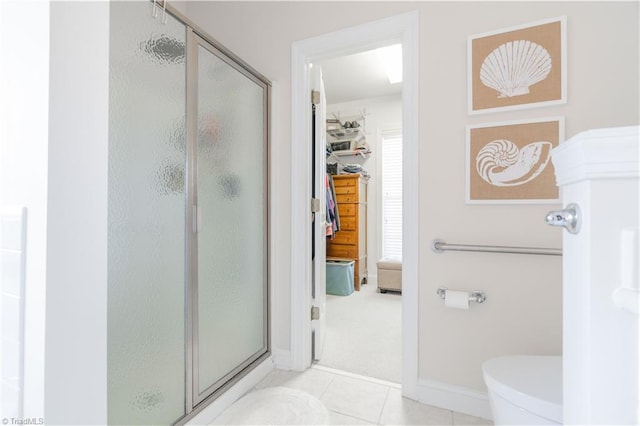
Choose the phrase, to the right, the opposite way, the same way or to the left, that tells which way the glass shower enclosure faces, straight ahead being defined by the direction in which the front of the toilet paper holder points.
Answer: to the left

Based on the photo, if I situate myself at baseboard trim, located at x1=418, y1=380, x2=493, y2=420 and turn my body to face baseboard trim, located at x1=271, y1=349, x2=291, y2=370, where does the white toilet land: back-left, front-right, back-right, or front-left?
back-left

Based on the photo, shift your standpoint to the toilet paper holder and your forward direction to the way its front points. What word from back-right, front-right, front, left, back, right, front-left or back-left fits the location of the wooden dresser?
back-right

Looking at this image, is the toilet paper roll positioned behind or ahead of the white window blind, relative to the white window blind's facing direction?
ahead

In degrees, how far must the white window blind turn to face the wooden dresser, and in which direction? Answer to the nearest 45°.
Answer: approximately 45° to its right

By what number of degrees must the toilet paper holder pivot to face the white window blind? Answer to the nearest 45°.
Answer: approximately 180°

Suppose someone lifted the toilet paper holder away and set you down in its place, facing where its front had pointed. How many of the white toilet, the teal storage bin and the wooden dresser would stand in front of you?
1

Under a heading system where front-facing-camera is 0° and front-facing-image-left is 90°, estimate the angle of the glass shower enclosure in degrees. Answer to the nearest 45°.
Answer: approximately 315°

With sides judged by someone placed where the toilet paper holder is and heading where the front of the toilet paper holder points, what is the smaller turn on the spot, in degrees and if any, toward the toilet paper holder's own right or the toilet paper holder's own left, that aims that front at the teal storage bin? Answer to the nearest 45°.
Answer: approximately 135° to the toilet paper holder's own right

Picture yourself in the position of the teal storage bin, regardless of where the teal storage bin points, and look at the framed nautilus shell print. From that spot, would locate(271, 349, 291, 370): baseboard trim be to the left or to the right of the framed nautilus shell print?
right

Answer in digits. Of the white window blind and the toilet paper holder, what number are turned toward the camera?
2

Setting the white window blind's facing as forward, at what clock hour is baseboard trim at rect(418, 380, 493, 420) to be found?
The baseboard trim is roughly at 12 o'clock from the white window blind.
